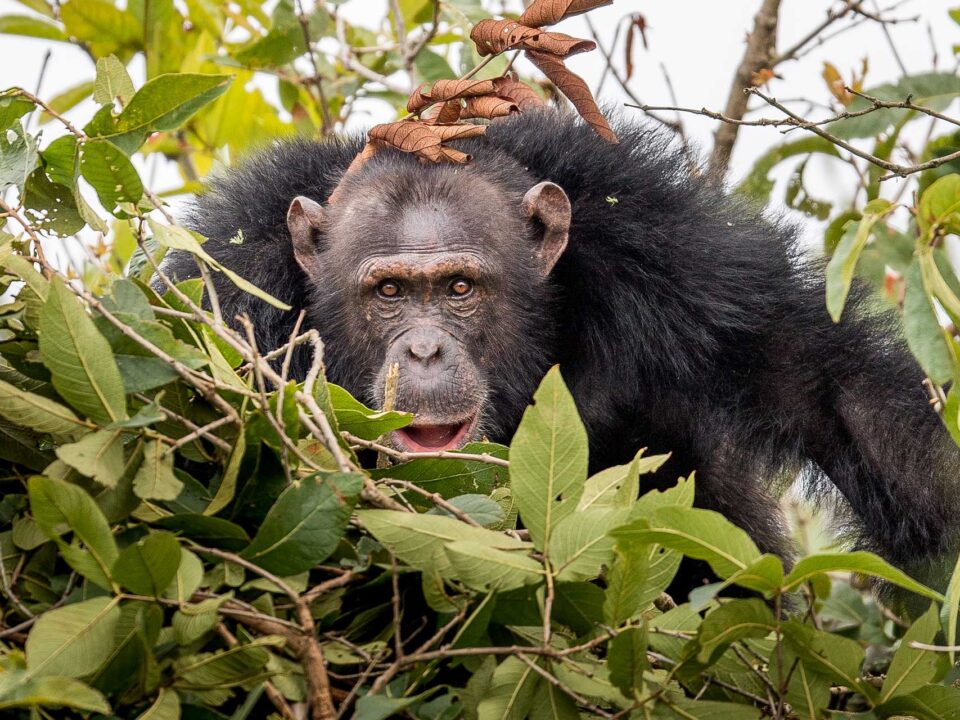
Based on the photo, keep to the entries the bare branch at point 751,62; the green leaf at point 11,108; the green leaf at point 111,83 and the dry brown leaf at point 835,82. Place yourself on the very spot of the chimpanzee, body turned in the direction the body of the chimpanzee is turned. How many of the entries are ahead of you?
2

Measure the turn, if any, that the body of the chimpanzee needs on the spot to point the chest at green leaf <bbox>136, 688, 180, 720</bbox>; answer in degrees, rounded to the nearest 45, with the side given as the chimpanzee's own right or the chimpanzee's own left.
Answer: approximately 45° to the chimpanzee's own left

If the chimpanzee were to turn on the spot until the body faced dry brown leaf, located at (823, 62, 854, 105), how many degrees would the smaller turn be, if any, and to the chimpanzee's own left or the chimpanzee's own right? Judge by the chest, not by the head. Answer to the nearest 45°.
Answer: approximately 180°

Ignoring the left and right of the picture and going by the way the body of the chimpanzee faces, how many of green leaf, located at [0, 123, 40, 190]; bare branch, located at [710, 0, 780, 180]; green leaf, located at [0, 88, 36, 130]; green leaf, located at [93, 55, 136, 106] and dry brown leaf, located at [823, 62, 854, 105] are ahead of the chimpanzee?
3

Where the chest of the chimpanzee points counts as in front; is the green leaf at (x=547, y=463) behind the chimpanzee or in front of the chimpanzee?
in front

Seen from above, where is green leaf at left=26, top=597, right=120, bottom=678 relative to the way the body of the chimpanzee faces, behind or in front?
in front

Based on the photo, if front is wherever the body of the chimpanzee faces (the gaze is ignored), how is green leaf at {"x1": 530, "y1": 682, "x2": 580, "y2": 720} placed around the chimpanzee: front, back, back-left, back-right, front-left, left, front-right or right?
front-left

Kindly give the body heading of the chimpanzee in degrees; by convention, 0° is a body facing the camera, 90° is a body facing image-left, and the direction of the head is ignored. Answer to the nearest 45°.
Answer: approximately 45°

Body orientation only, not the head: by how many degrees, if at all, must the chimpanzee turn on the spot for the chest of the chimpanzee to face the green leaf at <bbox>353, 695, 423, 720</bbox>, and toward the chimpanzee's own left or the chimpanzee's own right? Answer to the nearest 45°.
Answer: approximately 45° to the chimpanzee's own left

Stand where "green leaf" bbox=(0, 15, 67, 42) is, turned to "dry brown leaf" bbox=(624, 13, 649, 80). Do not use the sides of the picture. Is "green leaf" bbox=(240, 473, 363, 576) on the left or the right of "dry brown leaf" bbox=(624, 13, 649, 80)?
right

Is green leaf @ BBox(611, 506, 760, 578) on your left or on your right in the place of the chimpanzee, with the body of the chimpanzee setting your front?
on your left
